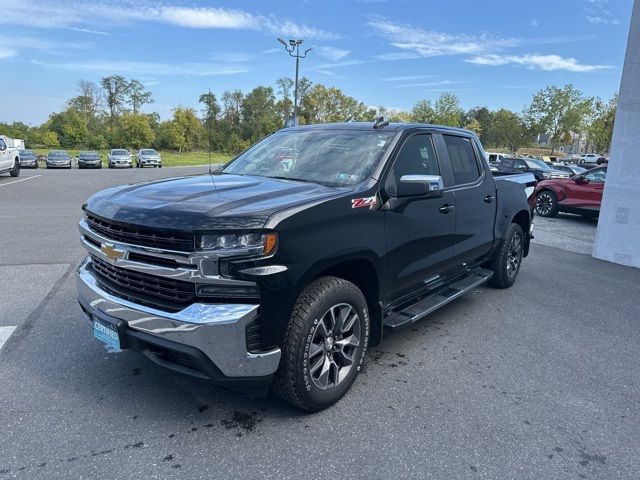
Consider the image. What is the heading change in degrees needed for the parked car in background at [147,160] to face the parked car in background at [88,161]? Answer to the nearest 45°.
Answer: approximately 45° to its right

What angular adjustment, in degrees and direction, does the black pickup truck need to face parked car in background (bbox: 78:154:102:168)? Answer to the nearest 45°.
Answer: approximately 90° to its right

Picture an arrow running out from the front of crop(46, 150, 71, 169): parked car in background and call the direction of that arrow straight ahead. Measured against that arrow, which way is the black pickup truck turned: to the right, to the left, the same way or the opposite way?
to the right

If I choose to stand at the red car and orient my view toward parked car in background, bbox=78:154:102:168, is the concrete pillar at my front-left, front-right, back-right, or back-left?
back-left

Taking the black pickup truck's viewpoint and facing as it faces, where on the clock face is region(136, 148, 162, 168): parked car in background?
The parked car in background is roughly at 4 o'clock from the black pickup truck.

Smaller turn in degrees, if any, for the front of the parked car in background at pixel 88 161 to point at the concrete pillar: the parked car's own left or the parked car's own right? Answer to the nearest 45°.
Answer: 0° — it already faces it

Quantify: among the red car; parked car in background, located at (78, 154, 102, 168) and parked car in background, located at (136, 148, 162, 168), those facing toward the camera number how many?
2

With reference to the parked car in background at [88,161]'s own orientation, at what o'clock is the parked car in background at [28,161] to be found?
the parked car in background at [28,161] is roughly at 3 o'clock from the parked car in background at [88,161].

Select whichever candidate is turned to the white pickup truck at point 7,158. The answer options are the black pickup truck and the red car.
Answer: the red car

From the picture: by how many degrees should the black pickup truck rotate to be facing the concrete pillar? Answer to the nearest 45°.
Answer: approximately 180°

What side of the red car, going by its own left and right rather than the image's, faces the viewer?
left
